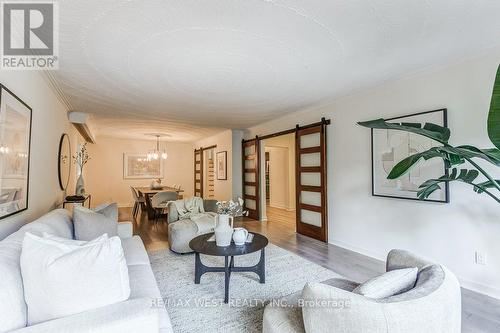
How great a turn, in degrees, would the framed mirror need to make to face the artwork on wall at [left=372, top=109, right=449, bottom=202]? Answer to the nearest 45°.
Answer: approximately 45° to its right

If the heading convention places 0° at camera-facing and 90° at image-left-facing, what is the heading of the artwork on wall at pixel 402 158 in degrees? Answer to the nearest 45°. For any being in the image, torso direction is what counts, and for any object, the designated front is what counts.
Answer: approximately 45°

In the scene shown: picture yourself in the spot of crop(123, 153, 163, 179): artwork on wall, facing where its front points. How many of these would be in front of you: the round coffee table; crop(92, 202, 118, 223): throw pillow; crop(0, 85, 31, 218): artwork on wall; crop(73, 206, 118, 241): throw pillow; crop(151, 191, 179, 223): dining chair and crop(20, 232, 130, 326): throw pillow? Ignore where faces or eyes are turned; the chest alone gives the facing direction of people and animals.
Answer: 6

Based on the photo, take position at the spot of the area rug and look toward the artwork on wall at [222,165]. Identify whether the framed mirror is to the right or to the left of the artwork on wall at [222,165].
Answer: left

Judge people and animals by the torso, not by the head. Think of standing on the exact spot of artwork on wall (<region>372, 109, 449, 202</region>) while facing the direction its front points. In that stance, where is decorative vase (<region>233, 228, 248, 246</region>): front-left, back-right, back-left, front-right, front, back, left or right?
front

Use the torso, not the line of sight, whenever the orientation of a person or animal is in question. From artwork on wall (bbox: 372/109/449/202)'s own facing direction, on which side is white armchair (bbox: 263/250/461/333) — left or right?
on its left

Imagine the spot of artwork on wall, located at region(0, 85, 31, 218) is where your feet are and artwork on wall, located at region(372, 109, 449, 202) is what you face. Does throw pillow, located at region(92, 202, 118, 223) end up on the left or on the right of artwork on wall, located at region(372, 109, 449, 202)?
left

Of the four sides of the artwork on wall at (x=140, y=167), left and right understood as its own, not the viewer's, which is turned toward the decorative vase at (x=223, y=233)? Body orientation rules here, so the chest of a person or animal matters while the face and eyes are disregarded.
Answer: front

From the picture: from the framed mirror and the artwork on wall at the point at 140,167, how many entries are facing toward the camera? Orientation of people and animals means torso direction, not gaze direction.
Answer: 1

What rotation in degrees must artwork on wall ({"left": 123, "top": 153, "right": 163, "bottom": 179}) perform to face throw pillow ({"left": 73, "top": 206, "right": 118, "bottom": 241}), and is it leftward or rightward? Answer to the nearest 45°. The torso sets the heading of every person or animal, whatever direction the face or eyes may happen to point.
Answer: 0° — it already faces it

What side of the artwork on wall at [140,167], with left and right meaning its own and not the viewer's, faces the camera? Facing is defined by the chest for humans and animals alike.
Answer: front

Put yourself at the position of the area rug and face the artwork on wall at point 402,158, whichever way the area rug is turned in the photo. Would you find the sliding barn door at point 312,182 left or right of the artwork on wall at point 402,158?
left

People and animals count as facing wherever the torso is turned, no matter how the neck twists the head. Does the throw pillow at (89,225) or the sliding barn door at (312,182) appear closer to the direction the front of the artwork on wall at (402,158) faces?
the throw pillow

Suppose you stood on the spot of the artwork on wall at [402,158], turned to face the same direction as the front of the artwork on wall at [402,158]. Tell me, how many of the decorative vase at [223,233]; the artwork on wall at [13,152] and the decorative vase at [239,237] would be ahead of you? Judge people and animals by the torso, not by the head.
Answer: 3

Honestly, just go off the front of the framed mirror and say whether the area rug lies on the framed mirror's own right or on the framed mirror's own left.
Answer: on the framed mirror's own right

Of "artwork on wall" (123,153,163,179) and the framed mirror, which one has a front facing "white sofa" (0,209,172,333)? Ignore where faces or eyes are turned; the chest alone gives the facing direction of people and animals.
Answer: the artwork on wall

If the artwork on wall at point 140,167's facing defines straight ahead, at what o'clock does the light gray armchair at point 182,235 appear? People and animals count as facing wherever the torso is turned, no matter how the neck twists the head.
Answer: The light gray armchair is roughly at 12 o'clock from the artwork on wall.

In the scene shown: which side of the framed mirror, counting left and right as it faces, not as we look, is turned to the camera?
right
